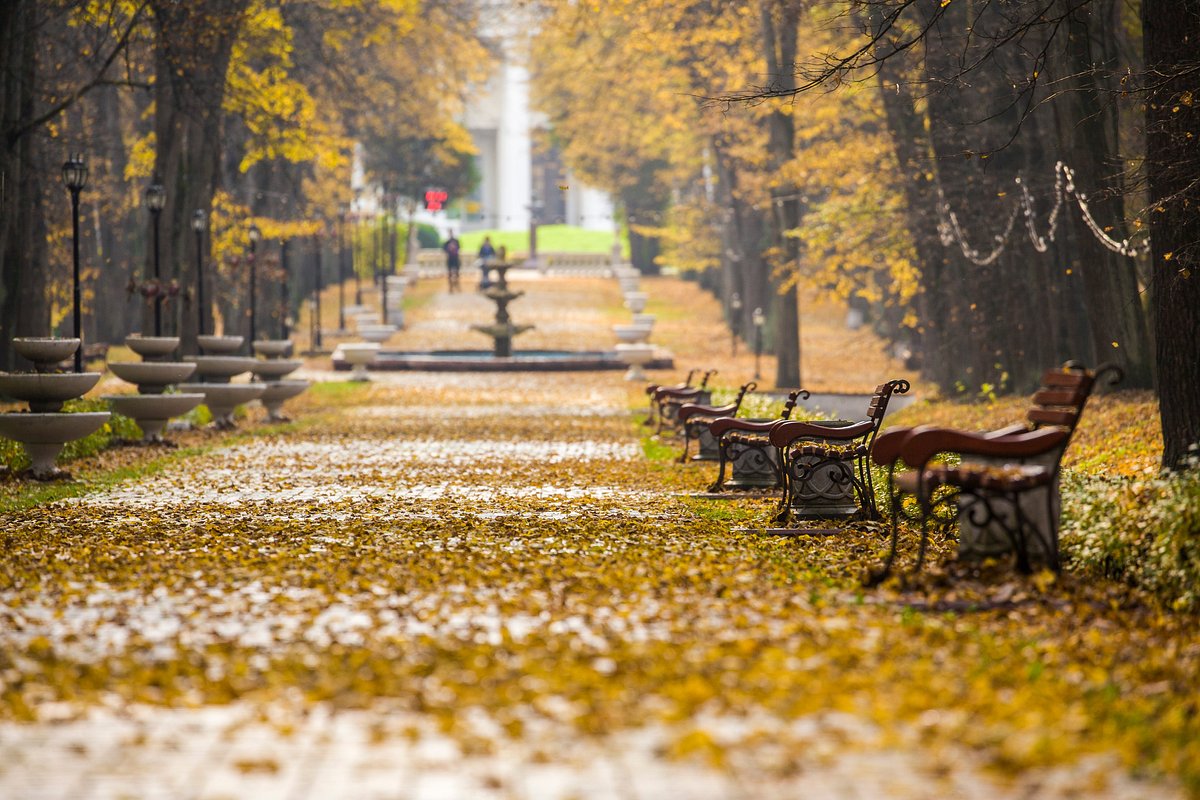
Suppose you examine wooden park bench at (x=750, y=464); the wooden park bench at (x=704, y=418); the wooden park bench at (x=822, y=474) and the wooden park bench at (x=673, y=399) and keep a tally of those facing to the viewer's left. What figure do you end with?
4

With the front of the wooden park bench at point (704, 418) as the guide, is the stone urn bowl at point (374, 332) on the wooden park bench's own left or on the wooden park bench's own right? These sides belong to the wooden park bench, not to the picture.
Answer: on the wooden park bench's own right

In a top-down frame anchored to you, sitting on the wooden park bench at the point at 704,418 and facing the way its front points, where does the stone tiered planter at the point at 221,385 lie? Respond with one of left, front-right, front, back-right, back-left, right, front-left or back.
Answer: front-right

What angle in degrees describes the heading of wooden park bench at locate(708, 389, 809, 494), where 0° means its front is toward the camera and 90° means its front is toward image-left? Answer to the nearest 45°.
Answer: approximately 90°

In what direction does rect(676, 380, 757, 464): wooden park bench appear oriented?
to the viewer's left

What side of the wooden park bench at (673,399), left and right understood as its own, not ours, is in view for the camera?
left

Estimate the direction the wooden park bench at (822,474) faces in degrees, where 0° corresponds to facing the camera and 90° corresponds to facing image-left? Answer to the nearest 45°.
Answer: approximately 90°

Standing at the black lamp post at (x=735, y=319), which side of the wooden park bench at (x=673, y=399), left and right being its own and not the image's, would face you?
right

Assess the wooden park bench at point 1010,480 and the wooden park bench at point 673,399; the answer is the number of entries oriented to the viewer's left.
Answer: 2

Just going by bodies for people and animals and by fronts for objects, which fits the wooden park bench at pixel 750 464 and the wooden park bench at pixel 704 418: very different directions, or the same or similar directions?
same or similar directions

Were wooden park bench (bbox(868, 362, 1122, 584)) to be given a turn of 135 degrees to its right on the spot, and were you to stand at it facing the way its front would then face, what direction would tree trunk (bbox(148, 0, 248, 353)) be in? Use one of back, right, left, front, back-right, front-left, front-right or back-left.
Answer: left

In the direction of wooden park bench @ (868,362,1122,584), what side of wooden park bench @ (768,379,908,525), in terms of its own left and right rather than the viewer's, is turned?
left

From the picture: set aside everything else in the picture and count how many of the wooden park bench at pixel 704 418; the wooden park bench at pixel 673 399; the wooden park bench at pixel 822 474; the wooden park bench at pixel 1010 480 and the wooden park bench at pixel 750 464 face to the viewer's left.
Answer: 5

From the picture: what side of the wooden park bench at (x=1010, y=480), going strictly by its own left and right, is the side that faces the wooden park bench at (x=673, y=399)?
right

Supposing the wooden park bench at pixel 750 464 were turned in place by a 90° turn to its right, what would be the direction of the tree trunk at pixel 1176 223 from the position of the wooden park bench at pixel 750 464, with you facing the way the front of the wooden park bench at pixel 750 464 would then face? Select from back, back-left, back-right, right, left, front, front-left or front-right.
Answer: back-right

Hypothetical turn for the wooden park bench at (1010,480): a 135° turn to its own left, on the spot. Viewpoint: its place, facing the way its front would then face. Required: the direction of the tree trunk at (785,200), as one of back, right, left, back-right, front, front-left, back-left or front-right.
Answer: back-left

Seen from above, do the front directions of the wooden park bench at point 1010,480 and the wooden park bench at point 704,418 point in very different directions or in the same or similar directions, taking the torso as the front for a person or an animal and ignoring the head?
same or similar directions

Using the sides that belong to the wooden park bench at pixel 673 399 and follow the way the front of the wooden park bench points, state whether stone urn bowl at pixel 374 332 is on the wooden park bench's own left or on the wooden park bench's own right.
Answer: on the wooden park bench's own right

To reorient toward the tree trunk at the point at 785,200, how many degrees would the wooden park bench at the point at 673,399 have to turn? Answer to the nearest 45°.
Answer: approximately 90° to its right

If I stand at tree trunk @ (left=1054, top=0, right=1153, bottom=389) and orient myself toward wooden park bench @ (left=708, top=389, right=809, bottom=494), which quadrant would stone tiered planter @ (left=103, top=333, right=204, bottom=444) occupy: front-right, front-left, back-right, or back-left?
front-right

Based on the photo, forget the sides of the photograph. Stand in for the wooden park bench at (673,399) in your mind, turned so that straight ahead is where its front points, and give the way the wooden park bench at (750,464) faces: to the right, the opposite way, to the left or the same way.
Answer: the same way

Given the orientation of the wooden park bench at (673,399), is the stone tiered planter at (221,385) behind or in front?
in front

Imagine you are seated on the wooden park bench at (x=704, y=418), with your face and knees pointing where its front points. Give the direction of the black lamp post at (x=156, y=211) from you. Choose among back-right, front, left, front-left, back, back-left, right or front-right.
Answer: front-right

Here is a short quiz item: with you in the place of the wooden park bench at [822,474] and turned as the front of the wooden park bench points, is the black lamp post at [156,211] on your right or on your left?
on your right
